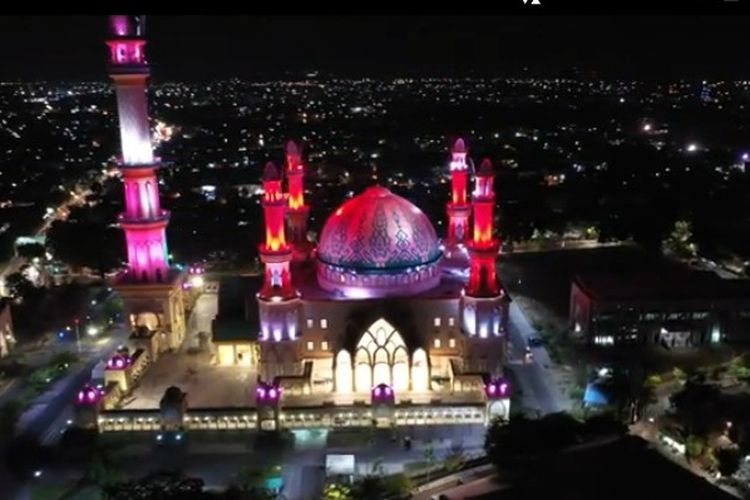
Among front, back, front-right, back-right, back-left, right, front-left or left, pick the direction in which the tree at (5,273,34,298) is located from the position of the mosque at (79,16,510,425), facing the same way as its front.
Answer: back-right

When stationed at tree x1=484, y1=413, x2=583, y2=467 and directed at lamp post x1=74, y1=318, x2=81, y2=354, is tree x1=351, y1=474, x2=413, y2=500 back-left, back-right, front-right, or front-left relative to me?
front-left

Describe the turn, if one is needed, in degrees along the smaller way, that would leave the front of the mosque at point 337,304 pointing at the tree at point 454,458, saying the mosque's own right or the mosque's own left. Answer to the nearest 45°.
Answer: approximately 45° to the mosque's own left

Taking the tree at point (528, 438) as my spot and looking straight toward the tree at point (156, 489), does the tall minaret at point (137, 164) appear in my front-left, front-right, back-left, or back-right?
front-right

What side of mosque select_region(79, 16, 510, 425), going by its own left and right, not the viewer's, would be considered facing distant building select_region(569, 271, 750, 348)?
left

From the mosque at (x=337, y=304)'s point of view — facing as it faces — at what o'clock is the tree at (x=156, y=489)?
The tree is roughly at 1 o'clock from the mosque.

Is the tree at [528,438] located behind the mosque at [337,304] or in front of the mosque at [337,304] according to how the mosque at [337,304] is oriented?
in front

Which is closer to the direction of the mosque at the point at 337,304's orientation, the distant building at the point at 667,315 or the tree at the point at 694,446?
the tree

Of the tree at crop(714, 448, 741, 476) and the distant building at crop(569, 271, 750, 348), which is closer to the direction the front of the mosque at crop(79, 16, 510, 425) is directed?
the tree

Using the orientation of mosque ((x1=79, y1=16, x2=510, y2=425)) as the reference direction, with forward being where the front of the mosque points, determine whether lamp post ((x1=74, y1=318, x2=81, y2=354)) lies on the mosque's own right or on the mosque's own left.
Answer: on the mosque's own right

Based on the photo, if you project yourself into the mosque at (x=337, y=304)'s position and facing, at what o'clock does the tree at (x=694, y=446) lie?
The tree is roughly at 10 o'clock from the mosque.

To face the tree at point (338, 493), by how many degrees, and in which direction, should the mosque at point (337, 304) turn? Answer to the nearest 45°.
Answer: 0° — it already faces it

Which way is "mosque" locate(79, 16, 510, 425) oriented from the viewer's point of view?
toward the camera

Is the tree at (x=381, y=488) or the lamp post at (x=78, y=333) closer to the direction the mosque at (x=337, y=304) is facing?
the tree
